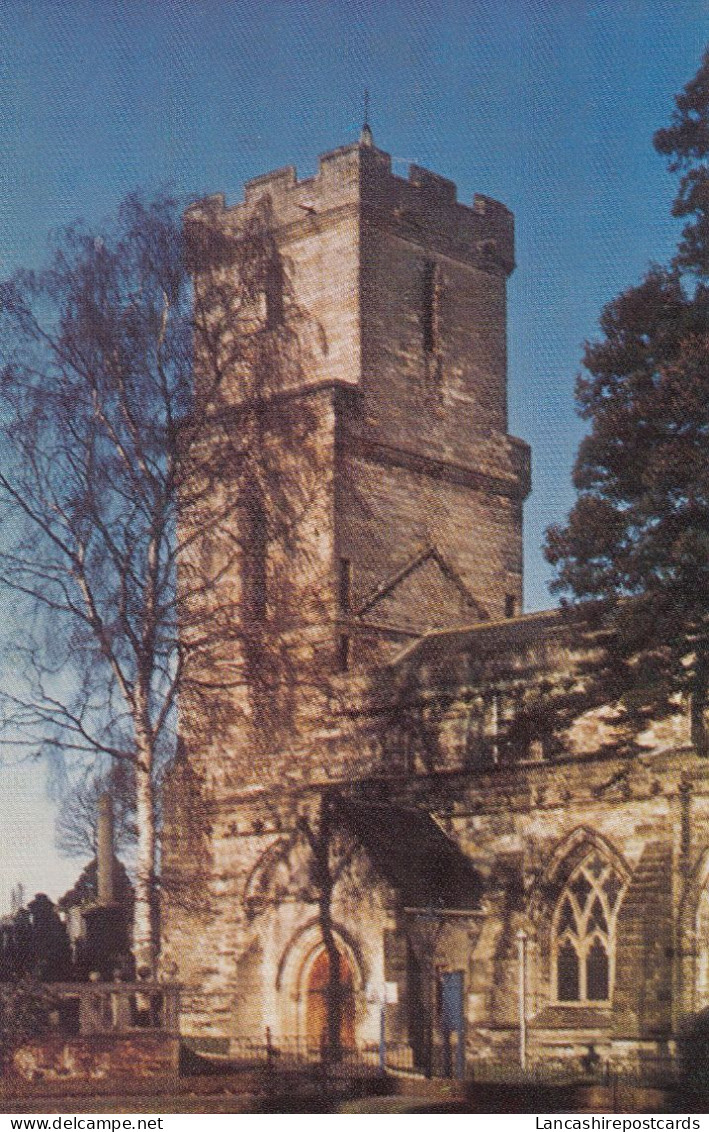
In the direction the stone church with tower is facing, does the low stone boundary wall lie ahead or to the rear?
ahead
